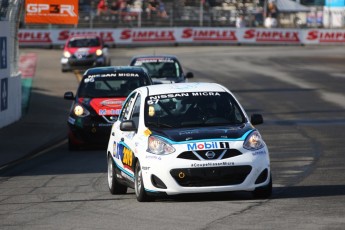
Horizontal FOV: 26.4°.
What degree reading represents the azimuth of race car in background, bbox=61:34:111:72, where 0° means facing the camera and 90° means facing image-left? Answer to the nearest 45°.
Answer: approximately 0°

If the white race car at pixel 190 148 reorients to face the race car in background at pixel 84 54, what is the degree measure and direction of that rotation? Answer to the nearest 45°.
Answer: approximately 180°

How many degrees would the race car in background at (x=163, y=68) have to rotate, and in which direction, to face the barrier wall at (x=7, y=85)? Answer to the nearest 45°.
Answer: approximately 45° to its right

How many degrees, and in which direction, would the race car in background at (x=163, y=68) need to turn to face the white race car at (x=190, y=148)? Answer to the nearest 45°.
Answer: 0° — it already faces it

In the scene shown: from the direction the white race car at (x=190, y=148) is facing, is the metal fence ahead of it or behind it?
behind
